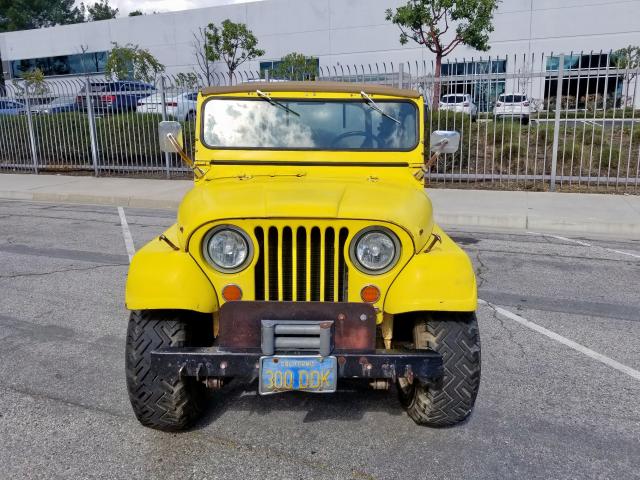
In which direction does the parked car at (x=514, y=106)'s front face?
away from the camera

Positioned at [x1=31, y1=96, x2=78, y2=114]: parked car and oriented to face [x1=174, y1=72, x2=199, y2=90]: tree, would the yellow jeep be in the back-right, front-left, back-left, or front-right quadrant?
back-right

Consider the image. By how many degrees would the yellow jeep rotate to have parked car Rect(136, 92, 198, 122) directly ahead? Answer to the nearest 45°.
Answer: approximately 180°

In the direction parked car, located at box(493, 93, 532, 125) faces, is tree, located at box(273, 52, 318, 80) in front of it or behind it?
in front

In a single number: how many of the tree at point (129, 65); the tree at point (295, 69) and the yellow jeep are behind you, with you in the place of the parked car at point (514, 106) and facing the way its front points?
1

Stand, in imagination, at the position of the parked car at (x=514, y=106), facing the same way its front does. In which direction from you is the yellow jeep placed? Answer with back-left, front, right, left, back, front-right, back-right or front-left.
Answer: back

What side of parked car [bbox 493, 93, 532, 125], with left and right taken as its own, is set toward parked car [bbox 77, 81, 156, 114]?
left

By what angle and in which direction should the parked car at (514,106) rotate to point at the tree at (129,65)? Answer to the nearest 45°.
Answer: approximately 45° to its left

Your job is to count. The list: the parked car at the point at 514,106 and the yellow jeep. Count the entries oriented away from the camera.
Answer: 1

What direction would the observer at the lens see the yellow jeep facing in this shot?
facing the viewer

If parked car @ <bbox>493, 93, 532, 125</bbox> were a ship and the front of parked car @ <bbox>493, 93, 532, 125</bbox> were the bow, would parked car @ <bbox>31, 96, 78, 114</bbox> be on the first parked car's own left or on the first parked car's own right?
on the first parked car's own left

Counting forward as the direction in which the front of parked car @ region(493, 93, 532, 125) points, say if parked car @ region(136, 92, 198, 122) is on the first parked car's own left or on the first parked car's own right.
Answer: on the first parked car's own left

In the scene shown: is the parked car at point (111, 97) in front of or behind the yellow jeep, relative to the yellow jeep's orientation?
behind

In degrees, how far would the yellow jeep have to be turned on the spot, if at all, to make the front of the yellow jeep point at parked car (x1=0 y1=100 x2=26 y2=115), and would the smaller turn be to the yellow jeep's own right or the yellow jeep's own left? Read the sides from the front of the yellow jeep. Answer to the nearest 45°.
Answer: approximately 135° to the yellow jeep's own right

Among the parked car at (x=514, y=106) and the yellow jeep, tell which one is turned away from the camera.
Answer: the parked car

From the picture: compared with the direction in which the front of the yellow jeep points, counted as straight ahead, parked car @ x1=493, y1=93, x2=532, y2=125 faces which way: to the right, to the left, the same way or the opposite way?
the opposite way
